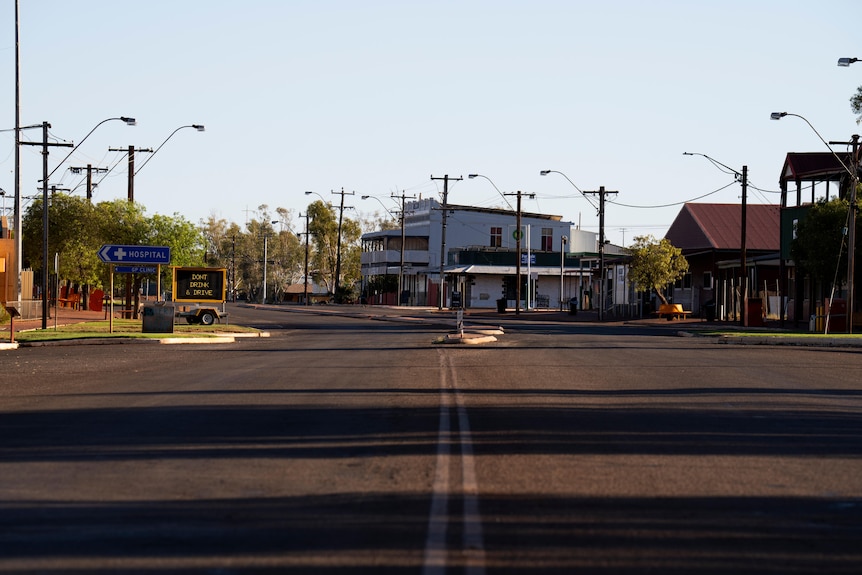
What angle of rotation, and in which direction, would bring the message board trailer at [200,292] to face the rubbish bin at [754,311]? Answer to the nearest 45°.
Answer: approximately 90° to its left

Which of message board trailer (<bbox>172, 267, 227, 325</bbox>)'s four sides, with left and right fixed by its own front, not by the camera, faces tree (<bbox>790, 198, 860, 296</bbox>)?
left

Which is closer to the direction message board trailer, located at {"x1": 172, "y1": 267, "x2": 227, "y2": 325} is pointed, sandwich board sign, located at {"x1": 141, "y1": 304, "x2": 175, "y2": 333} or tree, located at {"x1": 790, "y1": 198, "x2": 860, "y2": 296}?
the sandwich board sign

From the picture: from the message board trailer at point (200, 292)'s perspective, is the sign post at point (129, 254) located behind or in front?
in front

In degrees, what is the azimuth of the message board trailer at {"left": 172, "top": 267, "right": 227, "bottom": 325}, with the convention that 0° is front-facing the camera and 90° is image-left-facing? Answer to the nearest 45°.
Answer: approximately 0°

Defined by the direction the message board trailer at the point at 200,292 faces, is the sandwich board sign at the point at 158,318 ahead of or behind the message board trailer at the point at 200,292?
ahead
